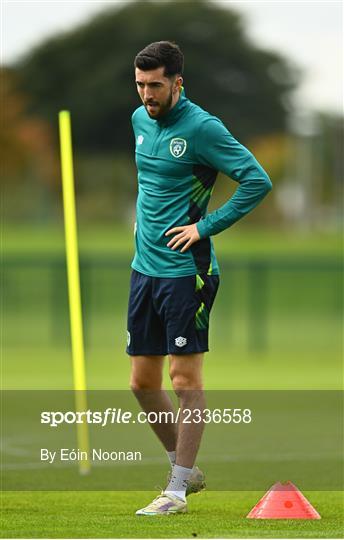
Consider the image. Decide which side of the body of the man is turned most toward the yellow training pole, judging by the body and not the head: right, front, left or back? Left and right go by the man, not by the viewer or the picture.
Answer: right

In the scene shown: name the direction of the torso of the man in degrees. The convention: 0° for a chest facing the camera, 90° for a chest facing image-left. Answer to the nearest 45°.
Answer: approximately 45°

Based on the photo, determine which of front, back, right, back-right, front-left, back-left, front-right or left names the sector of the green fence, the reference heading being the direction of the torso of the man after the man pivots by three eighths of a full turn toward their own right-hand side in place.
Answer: front

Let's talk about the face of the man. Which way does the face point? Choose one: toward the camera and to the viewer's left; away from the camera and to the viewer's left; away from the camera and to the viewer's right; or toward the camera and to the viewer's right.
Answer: toward the camera and to the viewer's left

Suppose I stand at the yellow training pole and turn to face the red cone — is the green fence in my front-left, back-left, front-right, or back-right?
back-left
